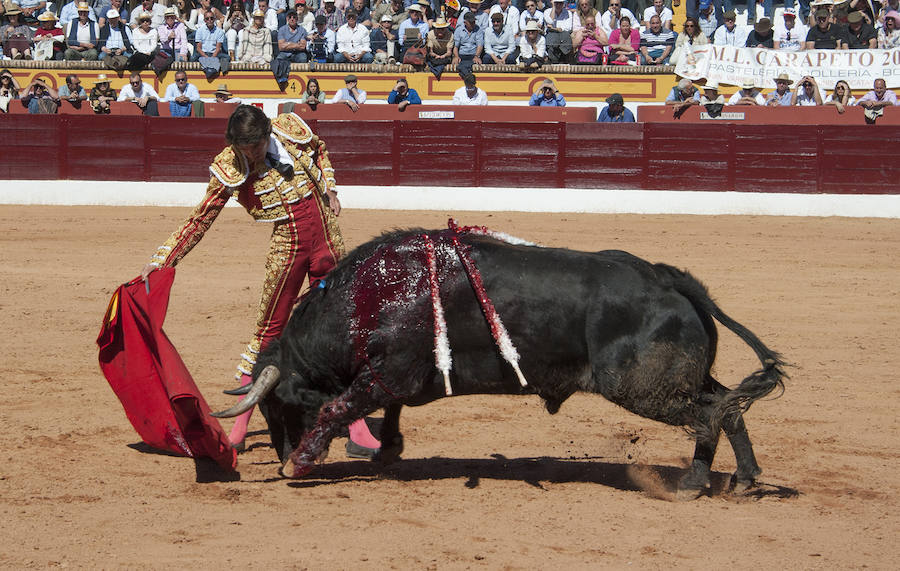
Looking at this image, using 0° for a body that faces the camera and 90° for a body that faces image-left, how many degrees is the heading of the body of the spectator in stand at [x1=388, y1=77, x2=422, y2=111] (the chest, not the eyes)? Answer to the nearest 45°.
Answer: approximately 0°

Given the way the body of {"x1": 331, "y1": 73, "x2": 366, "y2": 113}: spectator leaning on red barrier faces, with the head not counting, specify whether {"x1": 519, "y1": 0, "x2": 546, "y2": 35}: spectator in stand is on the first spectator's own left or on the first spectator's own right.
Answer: on the first spectator's own left

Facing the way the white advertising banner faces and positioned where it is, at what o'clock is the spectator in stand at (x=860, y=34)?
The spectator in stand is roughly at 8 o'clock from the white advertising banner.

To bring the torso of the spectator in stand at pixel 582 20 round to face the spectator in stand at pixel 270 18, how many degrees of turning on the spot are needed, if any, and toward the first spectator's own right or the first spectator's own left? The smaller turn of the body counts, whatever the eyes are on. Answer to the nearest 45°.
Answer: approximately 90° to the first spectator's own right

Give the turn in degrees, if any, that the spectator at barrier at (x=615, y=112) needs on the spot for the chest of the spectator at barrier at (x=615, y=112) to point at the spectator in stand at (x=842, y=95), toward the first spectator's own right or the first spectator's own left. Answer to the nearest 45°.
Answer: approximately 90° to the first spectator's own left

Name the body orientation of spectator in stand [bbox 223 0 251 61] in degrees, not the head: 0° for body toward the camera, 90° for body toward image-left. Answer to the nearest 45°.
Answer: approximately 0°

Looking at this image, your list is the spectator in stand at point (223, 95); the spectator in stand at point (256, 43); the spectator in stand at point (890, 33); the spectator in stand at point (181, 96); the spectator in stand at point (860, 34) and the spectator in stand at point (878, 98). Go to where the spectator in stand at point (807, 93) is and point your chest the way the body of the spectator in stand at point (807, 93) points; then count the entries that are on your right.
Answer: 3

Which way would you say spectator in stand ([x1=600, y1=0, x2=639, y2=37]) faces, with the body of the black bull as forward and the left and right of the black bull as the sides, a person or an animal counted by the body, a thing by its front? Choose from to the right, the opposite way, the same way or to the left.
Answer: to the left

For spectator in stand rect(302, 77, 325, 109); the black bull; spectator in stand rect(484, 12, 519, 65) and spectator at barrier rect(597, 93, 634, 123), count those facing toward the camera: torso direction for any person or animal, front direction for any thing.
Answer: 3
